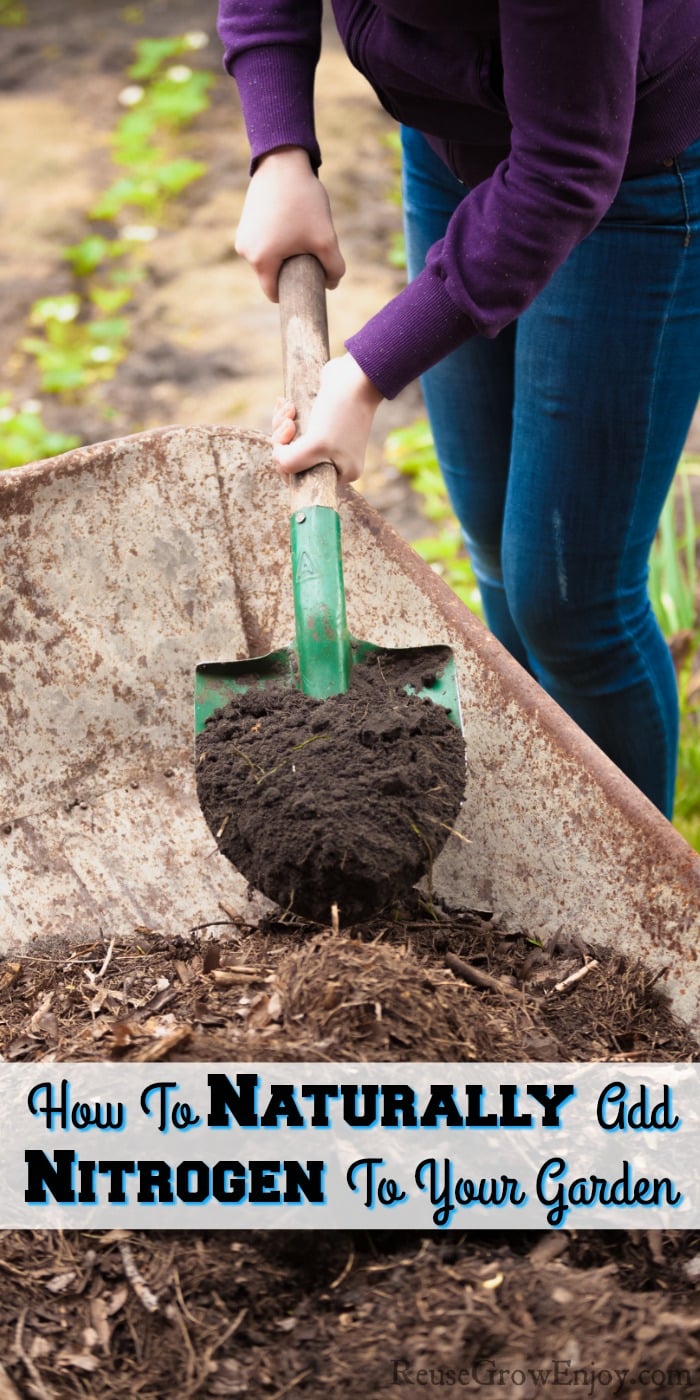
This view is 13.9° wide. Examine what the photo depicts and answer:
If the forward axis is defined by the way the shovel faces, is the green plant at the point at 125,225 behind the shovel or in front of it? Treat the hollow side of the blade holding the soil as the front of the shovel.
behind

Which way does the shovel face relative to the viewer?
toward the camera

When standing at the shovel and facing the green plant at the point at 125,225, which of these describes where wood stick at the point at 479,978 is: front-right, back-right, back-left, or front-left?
back-right

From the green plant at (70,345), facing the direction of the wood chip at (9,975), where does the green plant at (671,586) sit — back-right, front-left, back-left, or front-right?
front-left

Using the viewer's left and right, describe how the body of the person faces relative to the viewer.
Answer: facing the viewer and to the left of the viewer

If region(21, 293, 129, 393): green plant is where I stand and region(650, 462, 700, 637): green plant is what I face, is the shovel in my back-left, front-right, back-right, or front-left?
front-right
